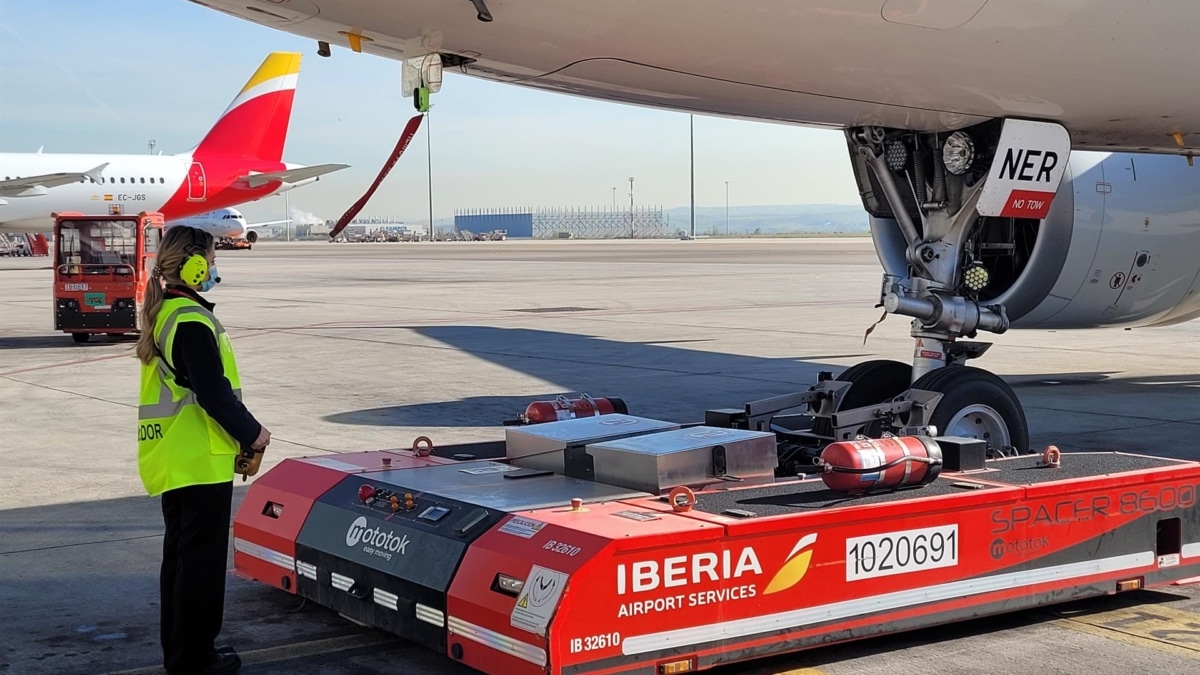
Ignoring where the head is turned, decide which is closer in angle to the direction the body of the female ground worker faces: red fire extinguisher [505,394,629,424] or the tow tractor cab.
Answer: the red fire extinguisher

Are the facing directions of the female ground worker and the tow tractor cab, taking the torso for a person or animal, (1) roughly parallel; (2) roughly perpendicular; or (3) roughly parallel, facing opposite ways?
roughly perpendicular

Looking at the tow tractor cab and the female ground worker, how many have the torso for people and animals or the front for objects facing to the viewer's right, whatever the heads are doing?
1

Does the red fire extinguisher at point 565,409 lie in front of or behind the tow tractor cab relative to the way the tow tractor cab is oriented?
in front

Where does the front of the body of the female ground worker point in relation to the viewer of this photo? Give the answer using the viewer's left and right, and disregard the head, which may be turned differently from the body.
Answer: facing to the right of the viewer

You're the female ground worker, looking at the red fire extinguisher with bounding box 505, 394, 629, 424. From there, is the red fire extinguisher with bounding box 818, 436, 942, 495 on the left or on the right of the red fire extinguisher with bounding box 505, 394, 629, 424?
right

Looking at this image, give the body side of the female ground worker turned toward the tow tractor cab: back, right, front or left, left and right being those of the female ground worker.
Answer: left

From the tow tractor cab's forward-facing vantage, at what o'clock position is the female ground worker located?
The female ground worker is roughly at 12 o'clock from the tow tractor cab.

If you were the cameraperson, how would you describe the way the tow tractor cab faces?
facing the viewer

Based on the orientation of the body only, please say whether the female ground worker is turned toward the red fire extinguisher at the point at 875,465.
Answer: yes

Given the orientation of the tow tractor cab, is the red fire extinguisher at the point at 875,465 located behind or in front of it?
in front
